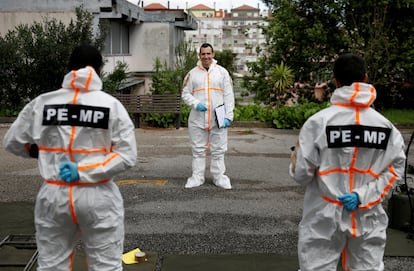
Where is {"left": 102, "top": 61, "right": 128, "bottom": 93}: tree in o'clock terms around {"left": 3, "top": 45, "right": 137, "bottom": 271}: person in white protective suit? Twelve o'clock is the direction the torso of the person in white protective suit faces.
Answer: The tree is roughly at 12 o'clock from the person in white protective suit.

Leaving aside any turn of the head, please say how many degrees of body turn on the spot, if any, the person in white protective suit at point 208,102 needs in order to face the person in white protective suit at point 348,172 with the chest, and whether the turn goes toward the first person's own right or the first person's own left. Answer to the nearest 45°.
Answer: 0° — they already face them

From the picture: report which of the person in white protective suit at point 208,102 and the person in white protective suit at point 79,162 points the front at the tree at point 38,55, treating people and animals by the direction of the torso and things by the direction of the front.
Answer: the person in white protective suit at point 79,162

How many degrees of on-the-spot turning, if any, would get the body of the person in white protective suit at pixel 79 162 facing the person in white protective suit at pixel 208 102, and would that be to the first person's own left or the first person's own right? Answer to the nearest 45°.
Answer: approximately 45° to the first person's own right

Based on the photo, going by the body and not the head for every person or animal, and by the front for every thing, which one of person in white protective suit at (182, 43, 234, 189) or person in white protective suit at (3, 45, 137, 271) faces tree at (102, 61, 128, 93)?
person in white protective suit at (3, 45, 137, 271)

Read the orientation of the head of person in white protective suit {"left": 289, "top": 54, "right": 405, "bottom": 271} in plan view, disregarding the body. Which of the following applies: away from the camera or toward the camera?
away from the camera

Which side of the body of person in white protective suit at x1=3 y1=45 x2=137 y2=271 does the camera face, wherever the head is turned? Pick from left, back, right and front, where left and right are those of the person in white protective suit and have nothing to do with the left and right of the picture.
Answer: back

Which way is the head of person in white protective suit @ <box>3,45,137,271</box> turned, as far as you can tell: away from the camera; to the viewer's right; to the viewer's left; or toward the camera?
away from the camera

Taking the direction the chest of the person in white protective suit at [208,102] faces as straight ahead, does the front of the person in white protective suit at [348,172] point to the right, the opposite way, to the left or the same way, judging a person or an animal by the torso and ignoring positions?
the opposite way

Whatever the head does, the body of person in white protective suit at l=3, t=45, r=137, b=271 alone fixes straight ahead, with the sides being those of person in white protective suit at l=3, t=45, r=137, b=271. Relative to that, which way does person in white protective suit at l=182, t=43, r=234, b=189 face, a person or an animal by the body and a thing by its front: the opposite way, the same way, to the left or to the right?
the opposite way

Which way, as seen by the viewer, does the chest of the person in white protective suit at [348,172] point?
away from the camera

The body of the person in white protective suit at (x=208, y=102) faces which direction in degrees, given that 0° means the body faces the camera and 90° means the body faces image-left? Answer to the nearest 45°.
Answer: approximately 0°

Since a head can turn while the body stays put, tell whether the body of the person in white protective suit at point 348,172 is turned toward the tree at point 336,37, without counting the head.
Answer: yes

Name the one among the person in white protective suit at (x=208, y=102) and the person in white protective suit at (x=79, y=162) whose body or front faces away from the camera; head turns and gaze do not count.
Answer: the person in white protective suit at (x=79, y=162)

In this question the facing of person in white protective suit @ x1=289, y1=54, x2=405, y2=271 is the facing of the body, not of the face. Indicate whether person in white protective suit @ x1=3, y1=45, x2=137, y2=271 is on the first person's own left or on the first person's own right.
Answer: on the first person's own left
